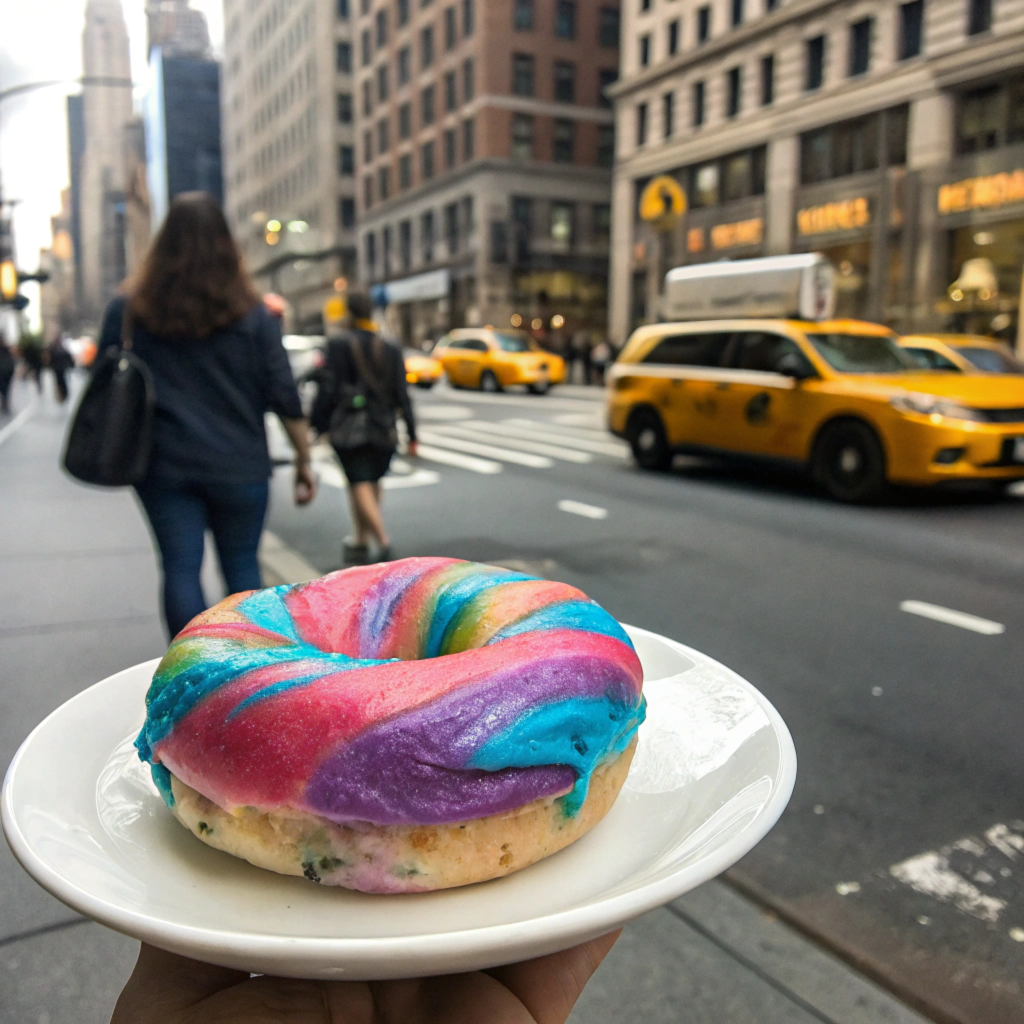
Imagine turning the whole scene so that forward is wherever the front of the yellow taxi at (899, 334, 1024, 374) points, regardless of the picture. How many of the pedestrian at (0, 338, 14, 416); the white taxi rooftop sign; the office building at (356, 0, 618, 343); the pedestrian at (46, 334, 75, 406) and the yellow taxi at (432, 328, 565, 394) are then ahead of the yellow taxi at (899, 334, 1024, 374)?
0

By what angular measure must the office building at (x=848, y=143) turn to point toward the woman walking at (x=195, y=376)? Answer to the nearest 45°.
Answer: approximately 45° to its left

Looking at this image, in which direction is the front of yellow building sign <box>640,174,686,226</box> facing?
toward the camera

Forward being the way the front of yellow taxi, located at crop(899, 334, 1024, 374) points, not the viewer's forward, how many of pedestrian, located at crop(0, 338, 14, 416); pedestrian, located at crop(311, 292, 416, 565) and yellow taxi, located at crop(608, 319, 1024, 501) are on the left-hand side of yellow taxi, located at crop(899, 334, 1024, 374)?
0

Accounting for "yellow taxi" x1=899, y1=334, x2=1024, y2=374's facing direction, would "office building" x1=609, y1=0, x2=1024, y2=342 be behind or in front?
behind

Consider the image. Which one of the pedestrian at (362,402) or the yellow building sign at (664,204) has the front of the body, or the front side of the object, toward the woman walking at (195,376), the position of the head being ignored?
the yellow building sign

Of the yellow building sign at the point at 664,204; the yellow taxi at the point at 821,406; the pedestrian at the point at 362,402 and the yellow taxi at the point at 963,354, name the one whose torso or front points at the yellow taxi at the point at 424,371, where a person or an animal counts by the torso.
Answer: the pedestrian

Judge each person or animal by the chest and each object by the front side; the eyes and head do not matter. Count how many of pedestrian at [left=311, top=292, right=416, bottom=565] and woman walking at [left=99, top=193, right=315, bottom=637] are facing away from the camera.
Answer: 2

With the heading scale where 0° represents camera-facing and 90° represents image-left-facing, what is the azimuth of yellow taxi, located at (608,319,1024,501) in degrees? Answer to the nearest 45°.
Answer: approximately 315°

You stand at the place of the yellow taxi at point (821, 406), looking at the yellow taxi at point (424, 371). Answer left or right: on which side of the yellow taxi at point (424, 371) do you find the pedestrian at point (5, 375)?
left

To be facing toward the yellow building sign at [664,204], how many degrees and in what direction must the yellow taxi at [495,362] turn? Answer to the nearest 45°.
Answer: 0° — it already faces it

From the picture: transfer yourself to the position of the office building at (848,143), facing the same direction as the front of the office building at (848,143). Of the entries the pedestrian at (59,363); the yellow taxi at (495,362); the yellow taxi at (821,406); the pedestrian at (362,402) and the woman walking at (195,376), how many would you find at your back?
0

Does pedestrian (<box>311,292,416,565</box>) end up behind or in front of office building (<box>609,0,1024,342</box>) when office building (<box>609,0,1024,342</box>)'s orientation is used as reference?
in front

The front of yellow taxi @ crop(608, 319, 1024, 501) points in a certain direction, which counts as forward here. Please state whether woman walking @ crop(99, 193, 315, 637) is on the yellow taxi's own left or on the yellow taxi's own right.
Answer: on the yellow taxi's own right

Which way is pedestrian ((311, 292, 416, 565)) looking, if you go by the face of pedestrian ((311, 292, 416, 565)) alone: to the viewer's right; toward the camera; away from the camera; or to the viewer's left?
away from the camera

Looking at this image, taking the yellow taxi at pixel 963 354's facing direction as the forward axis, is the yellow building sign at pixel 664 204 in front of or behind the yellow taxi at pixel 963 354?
behind

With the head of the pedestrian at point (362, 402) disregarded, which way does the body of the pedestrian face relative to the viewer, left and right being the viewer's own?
facing away from the viewer

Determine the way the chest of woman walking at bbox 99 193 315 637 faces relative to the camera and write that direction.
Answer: away from the camera

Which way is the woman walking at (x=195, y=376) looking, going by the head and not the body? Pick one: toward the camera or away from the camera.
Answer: away from the camera
